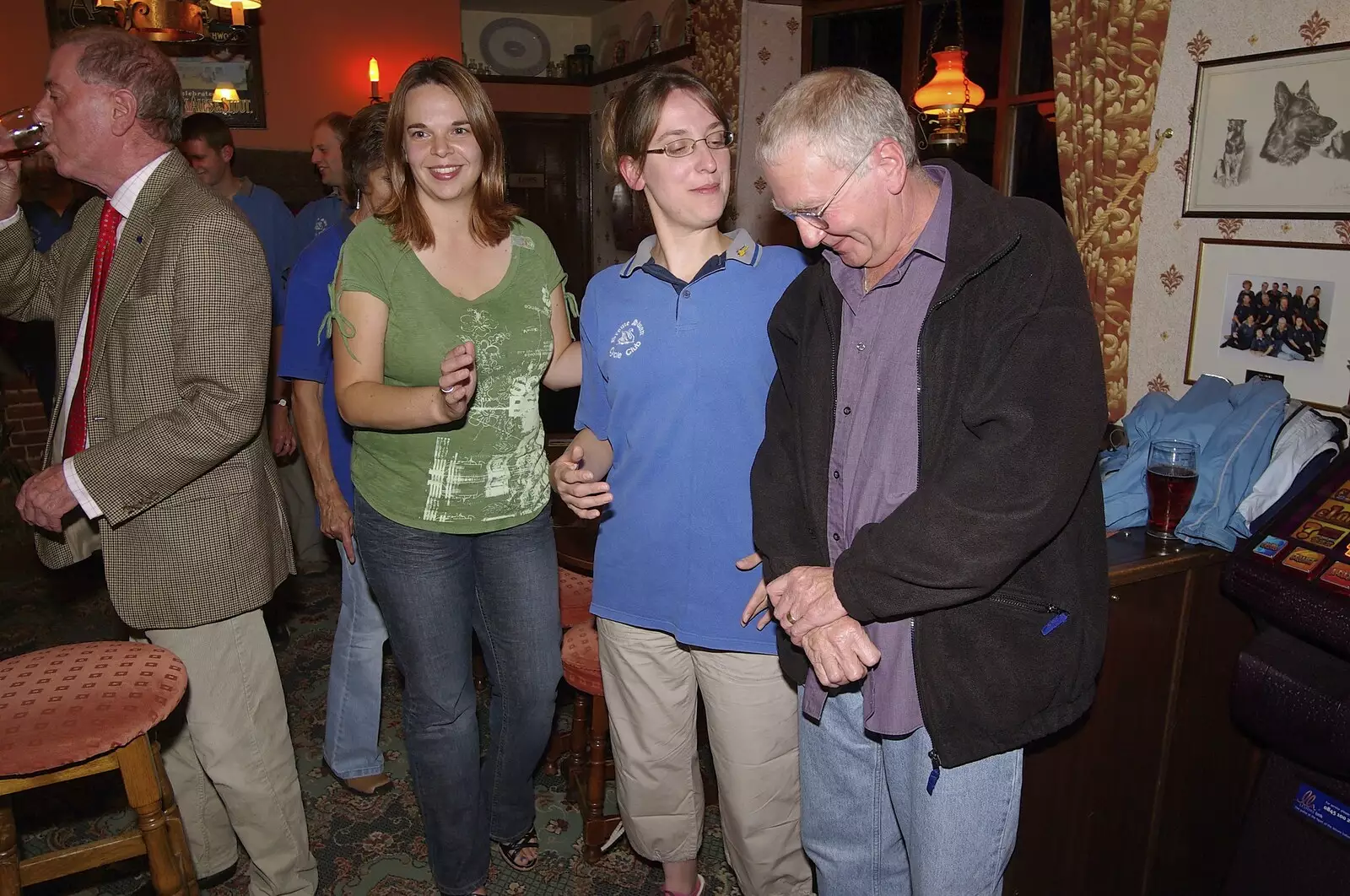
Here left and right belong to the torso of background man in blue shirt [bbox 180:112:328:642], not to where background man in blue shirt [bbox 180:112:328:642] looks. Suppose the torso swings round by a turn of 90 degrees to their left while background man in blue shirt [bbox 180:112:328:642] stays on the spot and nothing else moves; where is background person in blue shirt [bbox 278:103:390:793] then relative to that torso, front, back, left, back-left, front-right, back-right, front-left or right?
front-right

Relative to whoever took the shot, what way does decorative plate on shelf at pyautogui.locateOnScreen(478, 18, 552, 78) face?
facing the viewer

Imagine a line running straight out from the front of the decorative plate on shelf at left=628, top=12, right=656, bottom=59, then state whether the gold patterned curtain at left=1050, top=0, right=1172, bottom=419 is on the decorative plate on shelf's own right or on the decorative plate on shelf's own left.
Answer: on the decorative plate on shelf's own left

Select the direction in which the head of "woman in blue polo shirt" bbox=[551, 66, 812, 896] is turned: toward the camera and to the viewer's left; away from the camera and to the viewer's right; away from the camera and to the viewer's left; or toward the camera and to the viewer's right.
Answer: toward the camera and to the viewer's right

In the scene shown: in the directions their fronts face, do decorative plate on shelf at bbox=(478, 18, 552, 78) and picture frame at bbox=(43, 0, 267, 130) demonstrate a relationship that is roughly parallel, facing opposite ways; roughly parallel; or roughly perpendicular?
roughly parallel

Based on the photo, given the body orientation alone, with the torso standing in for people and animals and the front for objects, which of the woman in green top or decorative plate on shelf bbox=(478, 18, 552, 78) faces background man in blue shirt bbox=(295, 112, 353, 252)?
the decorative plate on shelf

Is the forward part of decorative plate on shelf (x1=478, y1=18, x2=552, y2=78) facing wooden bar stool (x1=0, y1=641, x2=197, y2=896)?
yes

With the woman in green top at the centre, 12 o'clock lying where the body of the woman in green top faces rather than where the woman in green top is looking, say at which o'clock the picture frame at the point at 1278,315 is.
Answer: The picture frame is roughly at 9 o'clock from the woman in green top.

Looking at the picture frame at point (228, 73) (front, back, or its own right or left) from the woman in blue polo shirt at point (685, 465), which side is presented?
front

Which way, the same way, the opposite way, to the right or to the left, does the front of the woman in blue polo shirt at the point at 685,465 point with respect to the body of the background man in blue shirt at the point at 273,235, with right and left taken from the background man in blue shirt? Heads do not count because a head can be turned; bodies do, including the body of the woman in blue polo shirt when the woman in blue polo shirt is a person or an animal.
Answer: the same way

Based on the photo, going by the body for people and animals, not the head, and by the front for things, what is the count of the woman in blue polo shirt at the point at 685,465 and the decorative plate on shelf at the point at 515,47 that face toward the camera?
2

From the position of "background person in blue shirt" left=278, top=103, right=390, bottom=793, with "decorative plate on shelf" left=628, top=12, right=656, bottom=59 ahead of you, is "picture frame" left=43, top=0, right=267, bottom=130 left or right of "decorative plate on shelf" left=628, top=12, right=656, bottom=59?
left

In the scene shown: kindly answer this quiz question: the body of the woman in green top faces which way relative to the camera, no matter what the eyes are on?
toward the camera

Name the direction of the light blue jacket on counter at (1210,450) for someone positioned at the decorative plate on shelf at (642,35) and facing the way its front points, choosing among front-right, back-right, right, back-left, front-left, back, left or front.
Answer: front-left

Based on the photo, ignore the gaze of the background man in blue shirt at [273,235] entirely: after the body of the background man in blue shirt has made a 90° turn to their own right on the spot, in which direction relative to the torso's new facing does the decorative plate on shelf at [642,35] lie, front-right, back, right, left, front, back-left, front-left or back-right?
right
